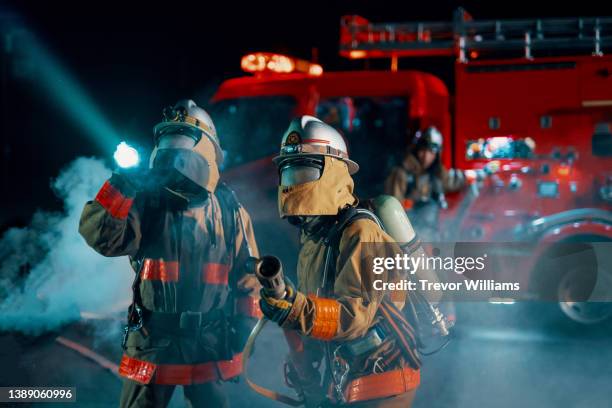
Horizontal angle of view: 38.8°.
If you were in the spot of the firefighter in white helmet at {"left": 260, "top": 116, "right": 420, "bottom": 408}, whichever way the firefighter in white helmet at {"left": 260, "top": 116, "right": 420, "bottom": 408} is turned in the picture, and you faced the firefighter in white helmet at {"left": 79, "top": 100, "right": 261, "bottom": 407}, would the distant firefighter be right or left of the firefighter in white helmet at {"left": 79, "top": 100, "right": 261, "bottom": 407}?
right

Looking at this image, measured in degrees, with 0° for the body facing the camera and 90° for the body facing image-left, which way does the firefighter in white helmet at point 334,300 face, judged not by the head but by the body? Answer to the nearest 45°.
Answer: approximately 45°

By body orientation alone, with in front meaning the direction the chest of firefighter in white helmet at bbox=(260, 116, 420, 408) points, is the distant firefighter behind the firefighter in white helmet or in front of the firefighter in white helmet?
behind
